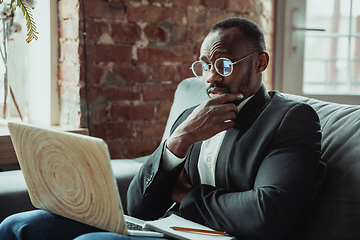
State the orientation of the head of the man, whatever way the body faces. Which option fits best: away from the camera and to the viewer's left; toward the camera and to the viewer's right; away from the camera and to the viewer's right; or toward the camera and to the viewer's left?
toward the camera and to the viewer's left

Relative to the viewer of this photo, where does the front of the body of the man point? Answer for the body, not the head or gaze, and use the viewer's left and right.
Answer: facing the viewer and to the left of the viewer

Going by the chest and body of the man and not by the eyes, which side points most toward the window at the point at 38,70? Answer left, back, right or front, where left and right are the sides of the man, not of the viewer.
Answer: right

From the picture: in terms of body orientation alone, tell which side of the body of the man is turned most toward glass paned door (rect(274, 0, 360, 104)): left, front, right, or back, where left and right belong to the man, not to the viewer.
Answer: back

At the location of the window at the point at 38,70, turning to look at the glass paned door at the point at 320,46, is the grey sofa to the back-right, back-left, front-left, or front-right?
front-right
